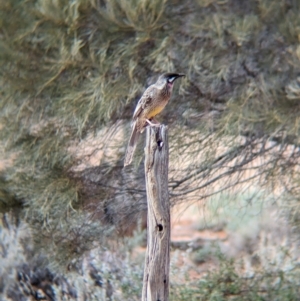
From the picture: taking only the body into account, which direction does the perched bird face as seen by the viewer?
to the viewer's right
